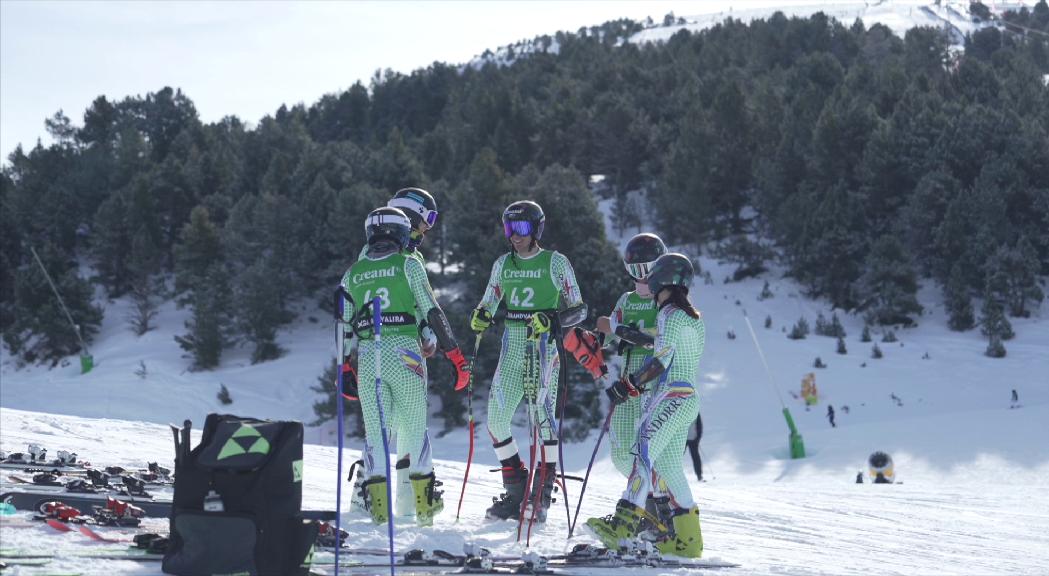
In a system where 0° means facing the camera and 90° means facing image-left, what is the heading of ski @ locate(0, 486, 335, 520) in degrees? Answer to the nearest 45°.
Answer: approximately 90°

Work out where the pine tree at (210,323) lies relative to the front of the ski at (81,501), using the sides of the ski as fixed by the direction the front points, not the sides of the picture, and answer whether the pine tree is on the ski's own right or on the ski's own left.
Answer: on the ski's own right
